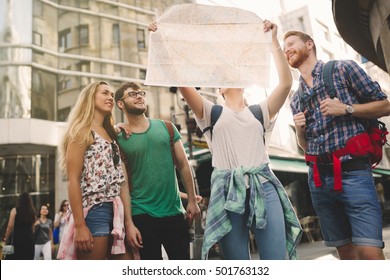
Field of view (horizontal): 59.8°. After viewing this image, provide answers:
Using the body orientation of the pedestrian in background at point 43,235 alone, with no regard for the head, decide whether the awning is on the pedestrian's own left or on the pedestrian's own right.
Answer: on the pedestrian's own left

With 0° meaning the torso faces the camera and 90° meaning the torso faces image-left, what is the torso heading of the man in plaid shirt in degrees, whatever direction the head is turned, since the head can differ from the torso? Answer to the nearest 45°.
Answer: approximately 45°

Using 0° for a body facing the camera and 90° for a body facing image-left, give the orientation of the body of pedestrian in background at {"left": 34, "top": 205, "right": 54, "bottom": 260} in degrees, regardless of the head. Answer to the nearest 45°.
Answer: approximately 0°

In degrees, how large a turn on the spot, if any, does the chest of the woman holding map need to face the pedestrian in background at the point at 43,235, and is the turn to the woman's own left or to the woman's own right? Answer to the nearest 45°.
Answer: approximately 135° to the woman's own right
